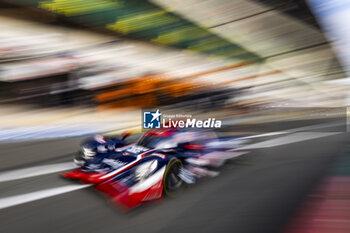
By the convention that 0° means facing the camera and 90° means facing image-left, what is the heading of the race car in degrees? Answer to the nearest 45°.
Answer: approximately 45°
